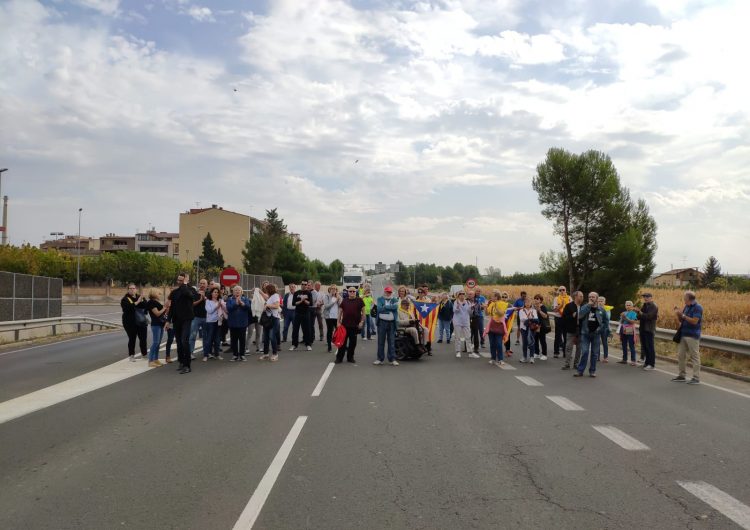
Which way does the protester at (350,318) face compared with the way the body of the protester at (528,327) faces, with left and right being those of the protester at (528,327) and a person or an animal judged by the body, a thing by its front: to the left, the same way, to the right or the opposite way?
the same way

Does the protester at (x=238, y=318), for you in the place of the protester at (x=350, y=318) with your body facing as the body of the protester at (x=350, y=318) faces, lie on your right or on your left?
on your right

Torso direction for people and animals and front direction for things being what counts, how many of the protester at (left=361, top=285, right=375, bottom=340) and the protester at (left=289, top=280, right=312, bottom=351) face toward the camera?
2

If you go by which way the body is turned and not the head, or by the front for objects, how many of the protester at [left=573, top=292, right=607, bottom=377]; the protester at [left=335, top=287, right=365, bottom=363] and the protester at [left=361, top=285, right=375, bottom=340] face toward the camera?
3

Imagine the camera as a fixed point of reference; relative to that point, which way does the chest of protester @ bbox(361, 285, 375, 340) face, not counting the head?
toward the camera

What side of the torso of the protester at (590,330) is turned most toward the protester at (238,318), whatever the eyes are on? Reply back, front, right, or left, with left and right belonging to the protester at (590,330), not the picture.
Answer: right

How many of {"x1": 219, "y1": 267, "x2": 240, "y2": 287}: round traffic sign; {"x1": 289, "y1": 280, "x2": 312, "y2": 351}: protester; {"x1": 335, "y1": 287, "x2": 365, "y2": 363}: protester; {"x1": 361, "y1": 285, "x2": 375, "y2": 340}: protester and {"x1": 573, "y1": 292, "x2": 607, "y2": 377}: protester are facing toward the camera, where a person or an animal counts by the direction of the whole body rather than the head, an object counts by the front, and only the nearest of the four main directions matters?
5

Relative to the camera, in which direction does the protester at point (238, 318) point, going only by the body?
toward the camera

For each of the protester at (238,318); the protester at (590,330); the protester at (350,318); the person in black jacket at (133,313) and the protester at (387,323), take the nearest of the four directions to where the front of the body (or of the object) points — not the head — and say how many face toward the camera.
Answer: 5

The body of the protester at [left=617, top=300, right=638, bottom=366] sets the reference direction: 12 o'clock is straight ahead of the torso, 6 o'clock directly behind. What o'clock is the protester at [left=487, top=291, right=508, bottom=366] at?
the protester at [left=487, top=291, right=508, bottom=366] is roughly at 2 o'clock from the protester at [left=617, top=300, right=638, bottom=366].

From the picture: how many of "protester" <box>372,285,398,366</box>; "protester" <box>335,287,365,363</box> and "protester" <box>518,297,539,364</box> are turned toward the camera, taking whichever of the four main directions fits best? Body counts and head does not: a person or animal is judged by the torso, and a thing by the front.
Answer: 3

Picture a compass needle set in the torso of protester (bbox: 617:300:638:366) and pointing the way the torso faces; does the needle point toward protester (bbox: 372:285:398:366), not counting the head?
no

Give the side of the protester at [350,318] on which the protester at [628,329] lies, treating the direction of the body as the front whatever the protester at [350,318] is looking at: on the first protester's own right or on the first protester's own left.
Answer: on the first protester's own left

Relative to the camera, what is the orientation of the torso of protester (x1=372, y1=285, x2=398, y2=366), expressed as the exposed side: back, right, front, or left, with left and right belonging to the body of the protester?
front

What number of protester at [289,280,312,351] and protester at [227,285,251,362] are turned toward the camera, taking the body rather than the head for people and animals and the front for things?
2

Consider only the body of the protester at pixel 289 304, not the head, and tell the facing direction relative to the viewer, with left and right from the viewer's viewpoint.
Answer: facing the viewer and to the right of the viewer

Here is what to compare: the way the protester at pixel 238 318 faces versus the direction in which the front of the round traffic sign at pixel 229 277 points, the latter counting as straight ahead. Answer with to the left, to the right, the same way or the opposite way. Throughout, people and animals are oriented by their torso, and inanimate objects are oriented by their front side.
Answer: the same way

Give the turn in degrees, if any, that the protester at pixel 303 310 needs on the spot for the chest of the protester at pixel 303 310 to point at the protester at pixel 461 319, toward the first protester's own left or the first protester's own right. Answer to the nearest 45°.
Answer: approximately 90° to the first protester's own left

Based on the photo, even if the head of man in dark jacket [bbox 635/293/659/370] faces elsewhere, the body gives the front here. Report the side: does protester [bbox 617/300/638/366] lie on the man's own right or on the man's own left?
on the man's own right
